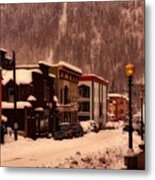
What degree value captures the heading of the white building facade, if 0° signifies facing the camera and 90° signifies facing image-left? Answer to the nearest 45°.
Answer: approximately 315°

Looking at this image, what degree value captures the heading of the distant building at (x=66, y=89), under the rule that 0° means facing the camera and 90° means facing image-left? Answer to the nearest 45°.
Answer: approximately 315°
